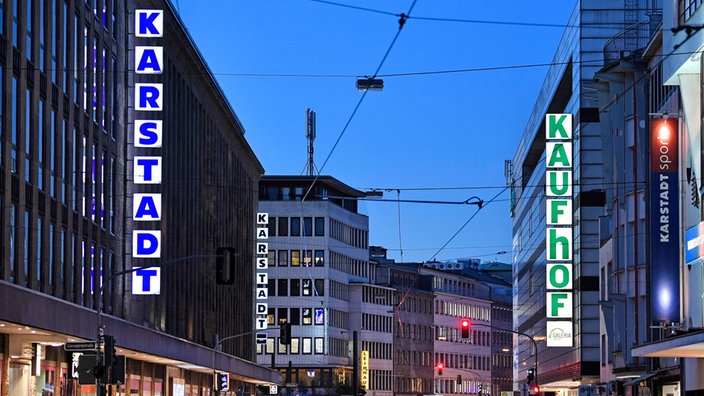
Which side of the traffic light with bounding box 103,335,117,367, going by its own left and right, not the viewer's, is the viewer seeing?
back

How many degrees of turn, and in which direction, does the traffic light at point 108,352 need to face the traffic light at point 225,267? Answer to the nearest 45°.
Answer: approximately 45° to its right
